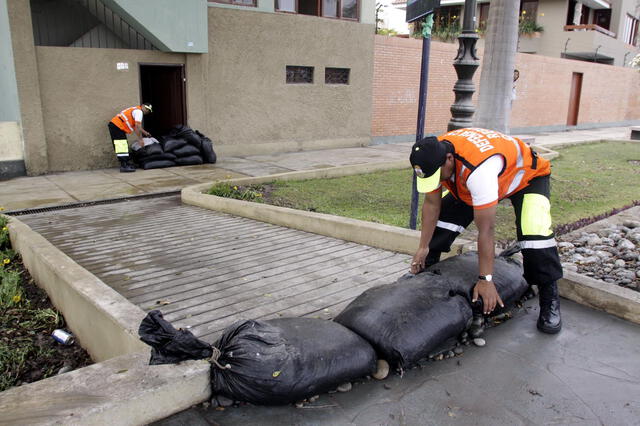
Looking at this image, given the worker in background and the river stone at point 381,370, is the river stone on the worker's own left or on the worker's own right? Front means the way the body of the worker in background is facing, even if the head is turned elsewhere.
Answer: on the worker's own right

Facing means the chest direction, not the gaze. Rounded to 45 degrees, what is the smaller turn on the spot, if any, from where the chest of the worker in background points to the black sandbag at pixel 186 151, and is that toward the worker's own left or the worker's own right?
0° — they already face it

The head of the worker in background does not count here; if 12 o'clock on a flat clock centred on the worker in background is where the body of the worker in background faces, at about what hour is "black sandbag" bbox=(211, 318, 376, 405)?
The black sandbag is roughly at 3 o'clock from the worker in background.

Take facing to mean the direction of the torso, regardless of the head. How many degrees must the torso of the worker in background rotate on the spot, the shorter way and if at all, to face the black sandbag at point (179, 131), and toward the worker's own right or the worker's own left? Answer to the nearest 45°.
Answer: approximately 45° to the worker's own left

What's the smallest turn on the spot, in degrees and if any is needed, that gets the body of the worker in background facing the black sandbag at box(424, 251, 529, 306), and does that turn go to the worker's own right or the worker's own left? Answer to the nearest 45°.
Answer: approximately 90° to the worker's own right

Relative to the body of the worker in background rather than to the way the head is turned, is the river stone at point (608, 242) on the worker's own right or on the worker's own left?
on the worker's own right

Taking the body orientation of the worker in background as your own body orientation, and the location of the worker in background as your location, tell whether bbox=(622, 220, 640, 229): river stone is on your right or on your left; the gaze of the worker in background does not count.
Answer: on your right

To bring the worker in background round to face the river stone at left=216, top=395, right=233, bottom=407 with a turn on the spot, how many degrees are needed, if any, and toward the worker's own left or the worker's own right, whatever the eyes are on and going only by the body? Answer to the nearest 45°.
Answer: approximately 90° to the worker's own right

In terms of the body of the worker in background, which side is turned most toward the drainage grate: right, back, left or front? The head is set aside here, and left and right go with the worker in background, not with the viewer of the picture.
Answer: right

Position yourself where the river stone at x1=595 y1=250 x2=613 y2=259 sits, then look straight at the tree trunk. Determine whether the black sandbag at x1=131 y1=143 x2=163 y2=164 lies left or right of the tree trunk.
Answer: left

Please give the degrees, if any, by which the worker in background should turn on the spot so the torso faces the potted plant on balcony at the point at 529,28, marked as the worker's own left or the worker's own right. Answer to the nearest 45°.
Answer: approximately 45° to the worker's own left

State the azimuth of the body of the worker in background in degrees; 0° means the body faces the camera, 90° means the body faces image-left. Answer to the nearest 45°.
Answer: approximately 270°

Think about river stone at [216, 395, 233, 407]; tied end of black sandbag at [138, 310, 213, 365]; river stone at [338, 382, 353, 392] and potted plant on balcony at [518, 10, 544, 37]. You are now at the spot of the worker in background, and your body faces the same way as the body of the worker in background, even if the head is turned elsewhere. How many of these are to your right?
3

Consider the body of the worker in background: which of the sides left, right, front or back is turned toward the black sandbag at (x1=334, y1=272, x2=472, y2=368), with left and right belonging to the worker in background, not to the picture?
right

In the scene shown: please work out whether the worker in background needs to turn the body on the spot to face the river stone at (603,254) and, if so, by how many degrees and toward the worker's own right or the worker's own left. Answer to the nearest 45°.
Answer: approximately 45° to the worker's own right
